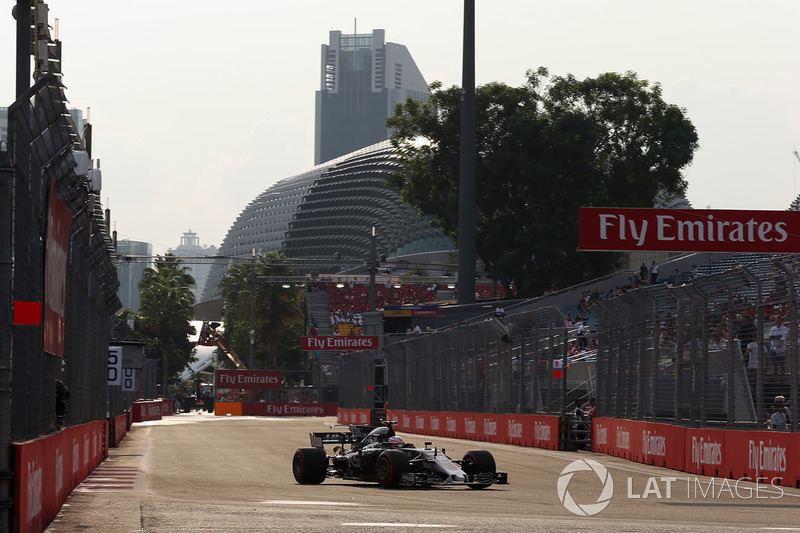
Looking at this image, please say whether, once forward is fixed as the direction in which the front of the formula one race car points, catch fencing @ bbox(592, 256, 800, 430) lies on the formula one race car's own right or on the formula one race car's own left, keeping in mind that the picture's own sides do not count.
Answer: on the formula one race car's own left

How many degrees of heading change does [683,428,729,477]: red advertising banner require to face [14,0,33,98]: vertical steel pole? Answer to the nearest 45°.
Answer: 0° — it already faces it

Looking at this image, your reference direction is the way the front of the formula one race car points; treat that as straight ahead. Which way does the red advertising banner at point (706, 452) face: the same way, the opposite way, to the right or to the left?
to the right

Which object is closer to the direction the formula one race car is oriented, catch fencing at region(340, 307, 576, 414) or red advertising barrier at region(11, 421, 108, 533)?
the red advertising barrier

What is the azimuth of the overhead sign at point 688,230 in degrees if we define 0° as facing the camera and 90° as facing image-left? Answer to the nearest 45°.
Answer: approximately 0°

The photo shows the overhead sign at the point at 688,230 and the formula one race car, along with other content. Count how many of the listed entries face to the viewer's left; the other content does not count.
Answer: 0

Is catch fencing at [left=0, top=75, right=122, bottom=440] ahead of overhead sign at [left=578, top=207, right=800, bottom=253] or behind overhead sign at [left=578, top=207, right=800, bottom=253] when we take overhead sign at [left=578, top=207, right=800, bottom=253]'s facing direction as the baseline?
ahead

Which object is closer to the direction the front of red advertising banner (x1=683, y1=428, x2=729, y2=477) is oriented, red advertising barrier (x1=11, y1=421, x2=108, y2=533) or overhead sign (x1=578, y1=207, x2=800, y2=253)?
the red advertising barrier

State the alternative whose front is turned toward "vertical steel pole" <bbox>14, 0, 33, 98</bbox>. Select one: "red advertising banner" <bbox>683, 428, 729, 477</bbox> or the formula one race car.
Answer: the red advertising banner

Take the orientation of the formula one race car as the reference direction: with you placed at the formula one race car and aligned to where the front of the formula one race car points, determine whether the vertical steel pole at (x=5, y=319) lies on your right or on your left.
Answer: on your right

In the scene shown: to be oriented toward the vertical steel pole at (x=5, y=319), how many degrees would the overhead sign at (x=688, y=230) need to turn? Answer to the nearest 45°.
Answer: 0° — it already faces it
